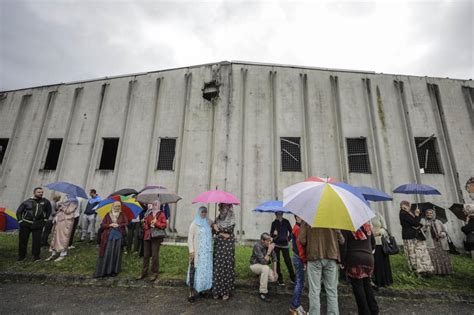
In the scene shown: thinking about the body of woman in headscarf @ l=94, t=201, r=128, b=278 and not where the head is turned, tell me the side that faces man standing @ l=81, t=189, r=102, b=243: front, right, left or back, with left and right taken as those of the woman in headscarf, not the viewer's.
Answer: back

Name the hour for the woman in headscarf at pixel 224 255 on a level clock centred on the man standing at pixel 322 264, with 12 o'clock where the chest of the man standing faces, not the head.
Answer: The woman in headscarf is roughly at 10 o'clock from the man standing.

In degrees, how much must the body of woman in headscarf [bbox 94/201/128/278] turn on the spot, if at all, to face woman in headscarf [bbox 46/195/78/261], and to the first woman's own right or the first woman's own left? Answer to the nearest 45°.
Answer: approximately 135° to the first woman's own right

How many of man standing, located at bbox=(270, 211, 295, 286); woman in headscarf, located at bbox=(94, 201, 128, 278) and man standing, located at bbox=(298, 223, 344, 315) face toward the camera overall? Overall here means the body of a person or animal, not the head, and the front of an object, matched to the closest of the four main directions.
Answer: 2

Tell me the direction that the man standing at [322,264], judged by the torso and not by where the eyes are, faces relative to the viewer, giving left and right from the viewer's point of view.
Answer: facing away from the viewer

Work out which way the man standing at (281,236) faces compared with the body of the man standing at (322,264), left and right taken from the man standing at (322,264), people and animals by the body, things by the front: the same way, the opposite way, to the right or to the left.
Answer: the opposite way

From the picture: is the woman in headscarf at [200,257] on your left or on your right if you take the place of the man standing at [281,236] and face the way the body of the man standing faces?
on your right

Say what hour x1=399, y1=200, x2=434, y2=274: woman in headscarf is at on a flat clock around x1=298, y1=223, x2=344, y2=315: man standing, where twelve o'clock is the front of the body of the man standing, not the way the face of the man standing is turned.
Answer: The woman in headscarf is roughly at 1 o'clock from the man standing.

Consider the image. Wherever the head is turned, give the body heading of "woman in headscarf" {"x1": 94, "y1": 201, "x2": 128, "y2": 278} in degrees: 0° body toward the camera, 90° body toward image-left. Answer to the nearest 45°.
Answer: approximately 0°

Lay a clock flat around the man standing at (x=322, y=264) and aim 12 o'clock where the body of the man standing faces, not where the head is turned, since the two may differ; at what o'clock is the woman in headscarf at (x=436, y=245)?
The woman in headscarf is roughly at 1 o'clock from the man standing.

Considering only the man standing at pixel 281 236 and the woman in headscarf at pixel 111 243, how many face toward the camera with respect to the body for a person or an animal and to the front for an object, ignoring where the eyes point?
2

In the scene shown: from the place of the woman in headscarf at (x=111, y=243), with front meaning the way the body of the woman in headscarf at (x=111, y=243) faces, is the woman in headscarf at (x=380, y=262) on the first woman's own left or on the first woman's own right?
on the first woman's own left

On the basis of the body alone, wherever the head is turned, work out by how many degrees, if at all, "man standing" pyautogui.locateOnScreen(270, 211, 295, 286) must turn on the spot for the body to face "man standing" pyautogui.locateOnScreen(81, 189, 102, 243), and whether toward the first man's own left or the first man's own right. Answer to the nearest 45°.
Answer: approximately 90° to the first man's own right

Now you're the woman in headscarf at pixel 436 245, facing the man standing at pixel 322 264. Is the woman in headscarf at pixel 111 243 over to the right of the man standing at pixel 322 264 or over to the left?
right
